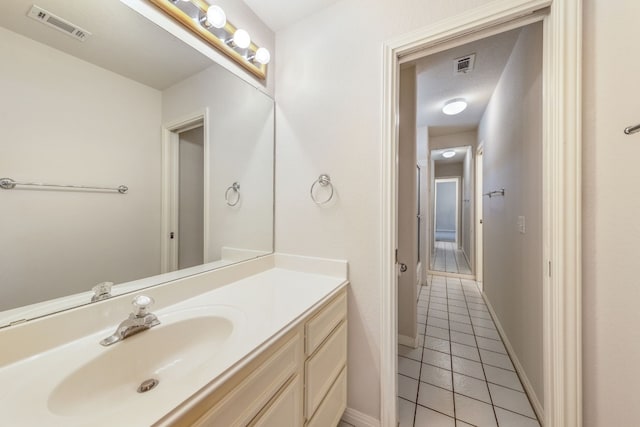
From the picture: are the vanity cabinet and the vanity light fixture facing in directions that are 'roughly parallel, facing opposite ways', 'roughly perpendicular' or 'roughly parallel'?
roughly parallel

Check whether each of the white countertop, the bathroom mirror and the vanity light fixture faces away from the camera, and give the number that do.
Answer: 0

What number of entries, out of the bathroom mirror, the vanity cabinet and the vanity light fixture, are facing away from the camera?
0

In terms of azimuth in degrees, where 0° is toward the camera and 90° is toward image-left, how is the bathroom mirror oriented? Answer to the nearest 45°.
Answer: approximately 315°

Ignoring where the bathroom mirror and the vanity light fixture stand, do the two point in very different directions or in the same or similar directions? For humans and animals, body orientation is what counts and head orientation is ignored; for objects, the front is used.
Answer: same or similar directions

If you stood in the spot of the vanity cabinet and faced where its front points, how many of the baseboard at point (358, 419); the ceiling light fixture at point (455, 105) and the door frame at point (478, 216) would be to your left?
3

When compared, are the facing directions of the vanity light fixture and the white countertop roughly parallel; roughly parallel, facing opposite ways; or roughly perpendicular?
roughly parallel

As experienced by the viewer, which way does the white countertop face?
facing the viewer and to the right of the viewer

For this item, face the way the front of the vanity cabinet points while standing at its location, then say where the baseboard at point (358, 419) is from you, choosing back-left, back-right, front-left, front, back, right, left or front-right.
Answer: left

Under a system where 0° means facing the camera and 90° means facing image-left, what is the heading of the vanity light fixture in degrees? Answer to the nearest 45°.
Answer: approximately 315°
